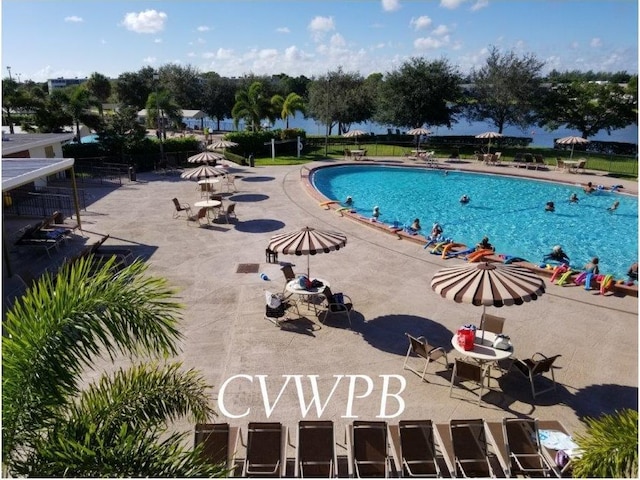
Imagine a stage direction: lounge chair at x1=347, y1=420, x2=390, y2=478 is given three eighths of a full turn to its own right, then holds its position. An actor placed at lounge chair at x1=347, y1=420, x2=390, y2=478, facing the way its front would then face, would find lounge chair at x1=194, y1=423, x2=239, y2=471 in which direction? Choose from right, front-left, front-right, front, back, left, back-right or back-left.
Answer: back-right

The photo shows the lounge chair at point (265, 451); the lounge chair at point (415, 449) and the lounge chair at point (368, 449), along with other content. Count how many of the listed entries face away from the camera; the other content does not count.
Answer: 3

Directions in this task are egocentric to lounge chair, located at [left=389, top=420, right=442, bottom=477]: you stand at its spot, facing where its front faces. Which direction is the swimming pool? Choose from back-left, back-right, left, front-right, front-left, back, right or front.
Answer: front

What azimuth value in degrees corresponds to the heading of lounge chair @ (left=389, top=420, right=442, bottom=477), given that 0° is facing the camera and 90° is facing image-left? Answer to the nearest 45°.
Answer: approximately 180°

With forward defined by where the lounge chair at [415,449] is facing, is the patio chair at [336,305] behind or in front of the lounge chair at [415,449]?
in front

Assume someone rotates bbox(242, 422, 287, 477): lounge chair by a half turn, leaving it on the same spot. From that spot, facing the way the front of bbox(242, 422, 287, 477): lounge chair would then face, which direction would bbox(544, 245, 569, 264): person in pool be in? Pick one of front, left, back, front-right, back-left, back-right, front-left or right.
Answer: back-left

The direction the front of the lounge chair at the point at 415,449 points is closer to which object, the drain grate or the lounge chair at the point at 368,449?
the drain grate
